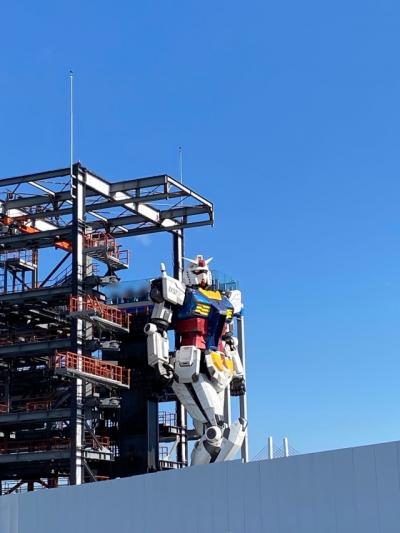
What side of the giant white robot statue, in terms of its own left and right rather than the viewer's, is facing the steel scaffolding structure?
back

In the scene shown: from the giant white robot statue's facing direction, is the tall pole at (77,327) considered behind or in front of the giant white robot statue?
behind

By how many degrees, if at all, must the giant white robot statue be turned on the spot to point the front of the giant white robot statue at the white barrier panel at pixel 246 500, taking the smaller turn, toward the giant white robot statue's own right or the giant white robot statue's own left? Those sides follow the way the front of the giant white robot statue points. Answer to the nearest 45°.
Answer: approximately 45° to the giant white robot statue's own right

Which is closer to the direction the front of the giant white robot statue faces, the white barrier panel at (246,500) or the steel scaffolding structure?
the white barrier panel

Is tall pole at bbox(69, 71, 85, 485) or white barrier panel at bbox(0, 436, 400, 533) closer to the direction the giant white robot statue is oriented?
the white barrier panel

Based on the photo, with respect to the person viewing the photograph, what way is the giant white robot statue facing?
facing the viewer and to the right of the viewer
